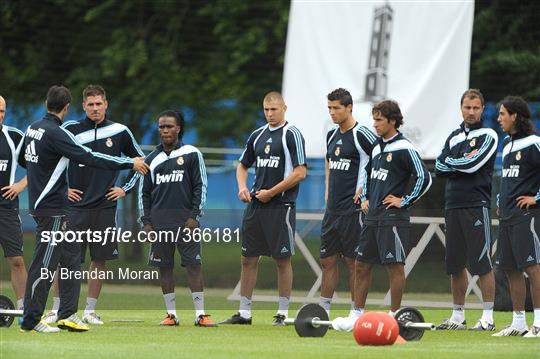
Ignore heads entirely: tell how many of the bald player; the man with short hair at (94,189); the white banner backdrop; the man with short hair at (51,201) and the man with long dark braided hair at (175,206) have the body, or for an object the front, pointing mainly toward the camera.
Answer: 4

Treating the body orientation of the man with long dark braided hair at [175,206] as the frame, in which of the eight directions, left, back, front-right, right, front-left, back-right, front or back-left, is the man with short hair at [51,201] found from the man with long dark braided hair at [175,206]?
front-right

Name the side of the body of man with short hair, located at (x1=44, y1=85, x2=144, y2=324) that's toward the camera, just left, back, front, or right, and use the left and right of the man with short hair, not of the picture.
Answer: front

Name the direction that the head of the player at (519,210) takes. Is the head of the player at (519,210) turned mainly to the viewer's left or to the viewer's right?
to the viewer's left

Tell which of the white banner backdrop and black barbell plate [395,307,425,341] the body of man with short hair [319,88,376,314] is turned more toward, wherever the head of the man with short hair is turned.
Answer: the black barbell plate

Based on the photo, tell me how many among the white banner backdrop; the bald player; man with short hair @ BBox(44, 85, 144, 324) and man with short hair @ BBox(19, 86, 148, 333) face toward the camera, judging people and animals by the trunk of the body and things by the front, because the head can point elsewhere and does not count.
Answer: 3

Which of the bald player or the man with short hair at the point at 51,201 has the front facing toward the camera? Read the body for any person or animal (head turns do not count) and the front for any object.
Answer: the bald player

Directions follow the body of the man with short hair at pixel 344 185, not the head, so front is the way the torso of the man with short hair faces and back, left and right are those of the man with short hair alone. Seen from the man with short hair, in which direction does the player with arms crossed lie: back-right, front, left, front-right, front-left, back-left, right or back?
back-left

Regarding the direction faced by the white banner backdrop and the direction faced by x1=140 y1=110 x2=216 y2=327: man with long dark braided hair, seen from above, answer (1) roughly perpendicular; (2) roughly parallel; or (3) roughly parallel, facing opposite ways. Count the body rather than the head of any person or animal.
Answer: roughly parallel

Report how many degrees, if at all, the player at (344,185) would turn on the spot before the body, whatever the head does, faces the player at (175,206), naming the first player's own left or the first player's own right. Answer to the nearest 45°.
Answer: approximately 45° to the first player's own right

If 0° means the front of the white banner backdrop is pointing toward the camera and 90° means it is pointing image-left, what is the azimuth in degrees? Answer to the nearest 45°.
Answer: approximately 0°

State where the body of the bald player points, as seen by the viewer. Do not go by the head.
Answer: toward the camera

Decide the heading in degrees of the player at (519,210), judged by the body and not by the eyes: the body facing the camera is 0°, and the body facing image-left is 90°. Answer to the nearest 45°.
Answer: approximately 45°

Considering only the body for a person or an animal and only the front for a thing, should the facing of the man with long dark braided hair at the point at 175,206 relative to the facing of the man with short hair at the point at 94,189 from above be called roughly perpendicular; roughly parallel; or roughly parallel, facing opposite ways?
roughly parallel
